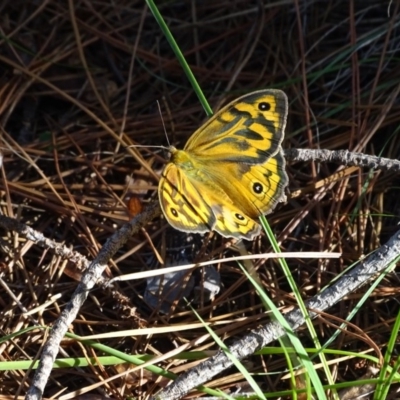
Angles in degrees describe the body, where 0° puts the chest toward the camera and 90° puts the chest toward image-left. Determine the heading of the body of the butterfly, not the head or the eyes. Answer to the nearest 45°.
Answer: approximately 135°
